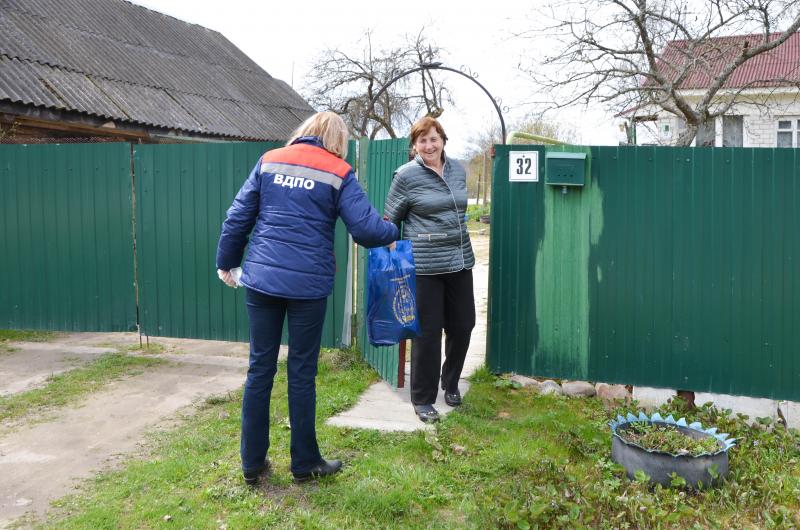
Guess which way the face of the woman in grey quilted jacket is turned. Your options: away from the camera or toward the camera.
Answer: toward the camera

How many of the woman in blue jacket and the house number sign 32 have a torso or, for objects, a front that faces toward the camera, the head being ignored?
1

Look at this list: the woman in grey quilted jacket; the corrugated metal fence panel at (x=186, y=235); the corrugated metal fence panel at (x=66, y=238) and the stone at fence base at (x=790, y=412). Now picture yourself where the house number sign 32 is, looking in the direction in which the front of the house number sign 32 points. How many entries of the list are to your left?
1

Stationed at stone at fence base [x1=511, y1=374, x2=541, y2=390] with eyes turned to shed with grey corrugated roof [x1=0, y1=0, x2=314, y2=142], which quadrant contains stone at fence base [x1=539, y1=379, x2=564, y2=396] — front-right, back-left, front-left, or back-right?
back-right

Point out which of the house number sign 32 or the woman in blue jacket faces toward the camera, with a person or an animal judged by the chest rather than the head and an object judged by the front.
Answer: the house number sign 32

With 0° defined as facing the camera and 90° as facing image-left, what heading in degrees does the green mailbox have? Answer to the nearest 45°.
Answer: approximately 0°

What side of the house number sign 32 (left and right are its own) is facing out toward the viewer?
front

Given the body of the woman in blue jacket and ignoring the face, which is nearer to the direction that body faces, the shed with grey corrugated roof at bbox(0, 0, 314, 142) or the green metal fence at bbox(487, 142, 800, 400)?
the green metal fence

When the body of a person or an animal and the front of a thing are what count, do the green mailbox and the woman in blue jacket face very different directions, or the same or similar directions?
very different directions

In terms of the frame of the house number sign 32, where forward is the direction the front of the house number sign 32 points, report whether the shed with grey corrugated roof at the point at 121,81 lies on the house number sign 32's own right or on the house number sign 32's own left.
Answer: on the house number sign 32's own right

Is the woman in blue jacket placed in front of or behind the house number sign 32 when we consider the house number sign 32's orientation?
in front

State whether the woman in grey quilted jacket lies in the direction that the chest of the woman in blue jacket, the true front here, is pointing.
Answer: yes
